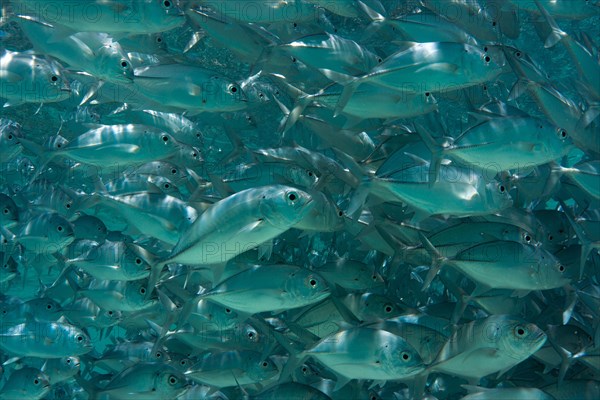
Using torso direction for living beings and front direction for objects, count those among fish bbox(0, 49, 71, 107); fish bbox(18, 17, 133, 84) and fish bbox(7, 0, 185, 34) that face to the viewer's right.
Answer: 3

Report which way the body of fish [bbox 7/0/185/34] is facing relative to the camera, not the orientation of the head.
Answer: to the viewer's right

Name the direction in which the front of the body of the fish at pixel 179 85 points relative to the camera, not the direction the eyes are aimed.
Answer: to the viewer's right

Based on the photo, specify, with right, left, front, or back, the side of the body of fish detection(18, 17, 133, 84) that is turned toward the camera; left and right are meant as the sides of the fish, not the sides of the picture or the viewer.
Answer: right

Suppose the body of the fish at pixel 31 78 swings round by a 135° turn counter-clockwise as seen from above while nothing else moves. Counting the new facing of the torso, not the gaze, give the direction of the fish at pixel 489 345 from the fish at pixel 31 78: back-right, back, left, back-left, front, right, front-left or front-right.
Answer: back

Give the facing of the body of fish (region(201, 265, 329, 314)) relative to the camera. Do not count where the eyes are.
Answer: to the viewer's right

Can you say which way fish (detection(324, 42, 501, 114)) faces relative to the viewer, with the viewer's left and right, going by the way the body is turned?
facing to the right of the viewer

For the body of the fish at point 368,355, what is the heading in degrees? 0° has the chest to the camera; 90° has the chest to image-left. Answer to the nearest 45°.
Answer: approximately 270°

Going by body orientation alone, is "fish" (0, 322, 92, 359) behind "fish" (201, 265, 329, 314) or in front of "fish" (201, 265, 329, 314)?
behind

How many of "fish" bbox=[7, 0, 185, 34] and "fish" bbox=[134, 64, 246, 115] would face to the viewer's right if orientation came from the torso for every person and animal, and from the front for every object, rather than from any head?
2

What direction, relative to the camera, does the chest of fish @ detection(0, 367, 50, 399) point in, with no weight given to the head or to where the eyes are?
to the viewer's right

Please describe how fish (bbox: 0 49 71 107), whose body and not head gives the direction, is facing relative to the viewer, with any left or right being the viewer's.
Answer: facing to the right of the viewer

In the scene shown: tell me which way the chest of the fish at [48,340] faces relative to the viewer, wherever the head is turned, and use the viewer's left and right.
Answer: facing to the right of the viewer
